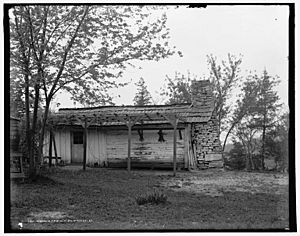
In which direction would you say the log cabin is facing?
toward the camera
